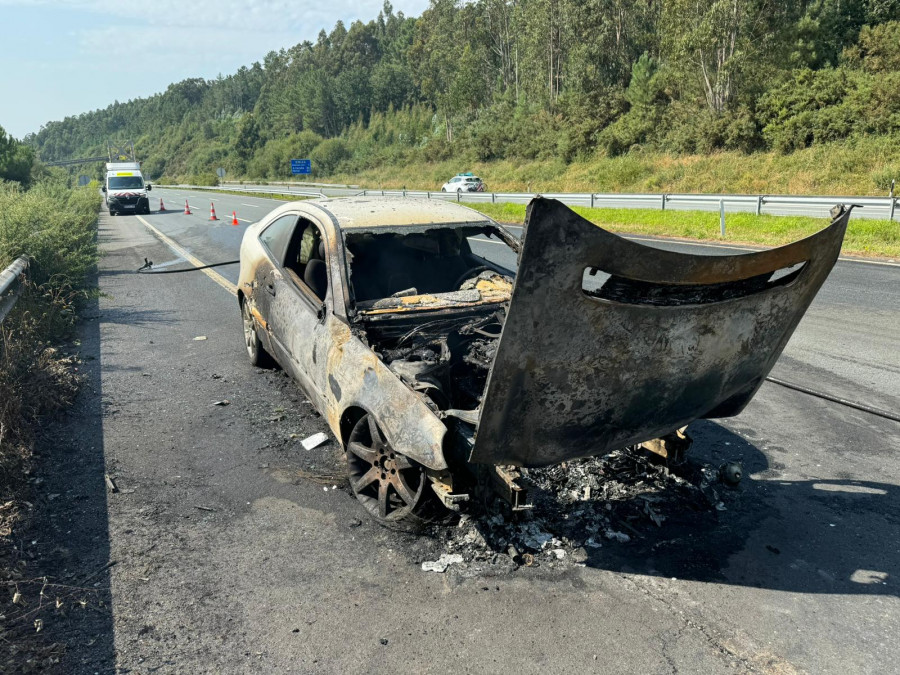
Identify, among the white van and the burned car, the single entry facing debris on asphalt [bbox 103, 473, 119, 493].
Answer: the white van

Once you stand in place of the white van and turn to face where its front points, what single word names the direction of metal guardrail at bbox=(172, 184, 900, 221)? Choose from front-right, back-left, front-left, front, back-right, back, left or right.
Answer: front-left

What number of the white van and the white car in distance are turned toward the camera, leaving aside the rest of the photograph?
1

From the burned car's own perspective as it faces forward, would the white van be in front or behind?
behind

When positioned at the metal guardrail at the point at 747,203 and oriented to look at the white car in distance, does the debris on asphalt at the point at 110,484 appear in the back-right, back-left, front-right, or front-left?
back-left

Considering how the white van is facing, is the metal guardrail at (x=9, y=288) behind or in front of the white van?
in front

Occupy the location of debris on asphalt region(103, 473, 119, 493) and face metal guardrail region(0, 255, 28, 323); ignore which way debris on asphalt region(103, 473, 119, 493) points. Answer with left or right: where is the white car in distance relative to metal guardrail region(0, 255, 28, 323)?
right

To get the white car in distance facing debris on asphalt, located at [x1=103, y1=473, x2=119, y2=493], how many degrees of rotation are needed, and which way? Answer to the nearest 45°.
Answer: approximately 135° to its left

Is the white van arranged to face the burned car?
yes

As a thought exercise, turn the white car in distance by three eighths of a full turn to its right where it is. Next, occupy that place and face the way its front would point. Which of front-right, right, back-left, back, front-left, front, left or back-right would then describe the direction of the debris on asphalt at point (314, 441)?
right

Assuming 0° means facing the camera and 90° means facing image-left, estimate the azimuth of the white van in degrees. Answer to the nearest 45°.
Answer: approximately 0°

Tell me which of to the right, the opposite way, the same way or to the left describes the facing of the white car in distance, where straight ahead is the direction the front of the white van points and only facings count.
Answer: the opposite way

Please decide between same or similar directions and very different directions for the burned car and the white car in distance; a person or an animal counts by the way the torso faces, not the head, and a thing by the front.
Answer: very different directions

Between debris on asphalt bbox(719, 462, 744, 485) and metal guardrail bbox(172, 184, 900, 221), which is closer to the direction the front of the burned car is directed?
the debris on asphalt

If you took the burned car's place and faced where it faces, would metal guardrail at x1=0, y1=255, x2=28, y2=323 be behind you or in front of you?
behind
